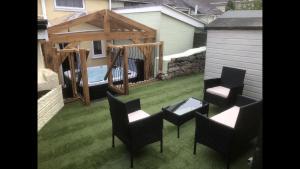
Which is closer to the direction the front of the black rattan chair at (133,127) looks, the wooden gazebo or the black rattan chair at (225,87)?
the black rattan chair

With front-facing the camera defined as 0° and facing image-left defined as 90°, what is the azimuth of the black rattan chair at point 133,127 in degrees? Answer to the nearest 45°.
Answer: approximately 225°

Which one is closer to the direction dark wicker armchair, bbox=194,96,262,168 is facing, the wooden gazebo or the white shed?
the wooden gazebo

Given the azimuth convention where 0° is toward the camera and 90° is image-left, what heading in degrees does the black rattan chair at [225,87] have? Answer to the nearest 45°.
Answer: approximately 45°

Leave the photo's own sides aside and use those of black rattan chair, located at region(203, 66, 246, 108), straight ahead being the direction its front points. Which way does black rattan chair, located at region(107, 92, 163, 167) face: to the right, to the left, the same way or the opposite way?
the opposite way

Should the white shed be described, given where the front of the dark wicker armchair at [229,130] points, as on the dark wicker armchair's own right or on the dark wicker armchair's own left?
on the dark wicker armchair's own right

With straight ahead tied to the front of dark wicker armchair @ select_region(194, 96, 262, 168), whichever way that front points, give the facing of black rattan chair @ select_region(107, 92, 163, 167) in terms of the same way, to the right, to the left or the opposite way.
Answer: to the right

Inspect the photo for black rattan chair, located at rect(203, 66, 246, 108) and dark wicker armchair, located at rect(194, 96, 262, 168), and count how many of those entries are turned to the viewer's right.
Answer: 0

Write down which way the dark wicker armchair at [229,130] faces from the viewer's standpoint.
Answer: facing away from the viewer and to the left of the viewer

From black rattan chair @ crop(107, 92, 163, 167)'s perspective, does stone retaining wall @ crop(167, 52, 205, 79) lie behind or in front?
in front

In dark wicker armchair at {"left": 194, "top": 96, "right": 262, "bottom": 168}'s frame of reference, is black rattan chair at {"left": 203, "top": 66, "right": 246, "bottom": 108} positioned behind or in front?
in front
